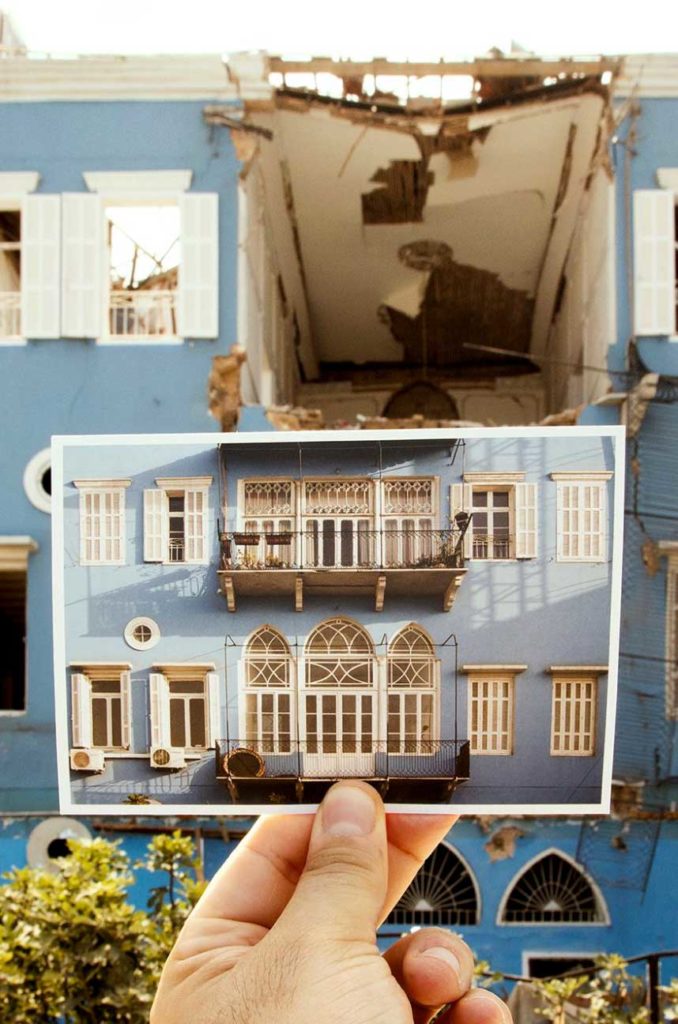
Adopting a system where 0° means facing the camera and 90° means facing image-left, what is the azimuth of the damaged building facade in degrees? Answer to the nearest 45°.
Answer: approximately 0°
